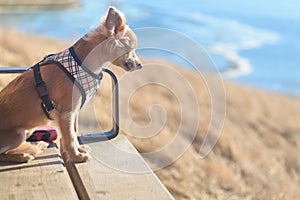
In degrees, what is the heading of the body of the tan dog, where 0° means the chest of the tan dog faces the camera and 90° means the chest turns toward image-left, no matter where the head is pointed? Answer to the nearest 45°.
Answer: approximately 270°
